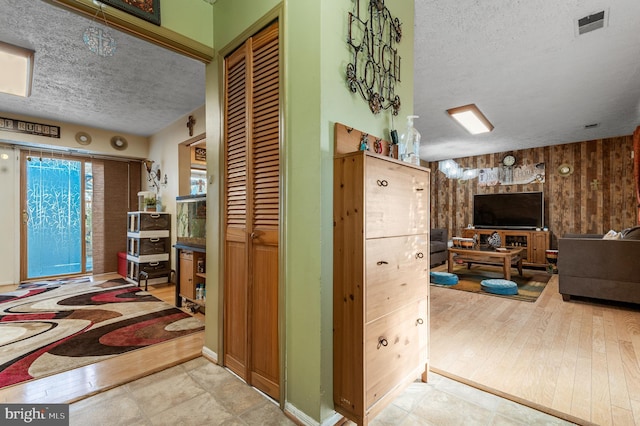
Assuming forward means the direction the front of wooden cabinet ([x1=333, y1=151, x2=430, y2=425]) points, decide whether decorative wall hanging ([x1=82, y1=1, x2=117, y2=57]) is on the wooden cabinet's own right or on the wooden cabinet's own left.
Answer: on the wooden cabinet's own right

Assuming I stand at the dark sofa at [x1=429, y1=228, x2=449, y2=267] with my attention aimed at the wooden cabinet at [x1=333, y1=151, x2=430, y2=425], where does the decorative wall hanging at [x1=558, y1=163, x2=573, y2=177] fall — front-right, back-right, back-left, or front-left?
back-left

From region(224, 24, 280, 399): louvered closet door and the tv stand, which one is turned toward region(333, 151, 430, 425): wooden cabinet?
the tv stand

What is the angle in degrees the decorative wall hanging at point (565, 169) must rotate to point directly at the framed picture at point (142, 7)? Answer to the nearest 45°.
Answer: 0° — it already faces it

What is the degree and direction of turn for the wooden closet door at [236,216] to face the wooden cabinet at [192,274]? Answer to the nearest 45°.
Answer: approximately 135° to its right

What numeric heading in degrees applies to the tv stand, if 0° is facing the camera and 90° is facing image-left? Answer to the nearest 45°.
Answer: approximately 0°

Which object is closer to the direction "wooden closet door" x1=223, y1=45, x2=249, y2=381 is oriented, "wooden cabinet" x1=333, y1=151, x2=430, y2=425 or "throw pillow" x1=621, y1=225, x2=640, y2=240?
the wooden cabinet

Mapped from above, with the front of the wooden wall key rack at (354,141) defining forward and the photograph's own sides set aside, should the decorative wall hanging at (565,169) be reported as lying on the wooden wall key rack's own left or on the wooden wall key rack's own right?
on the wooden wall key rack's own left
